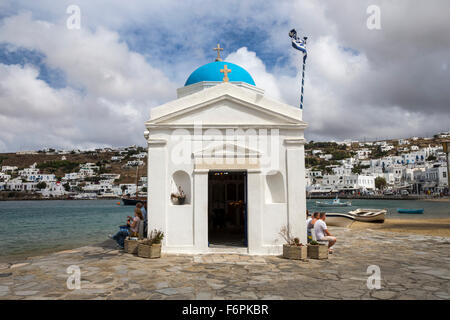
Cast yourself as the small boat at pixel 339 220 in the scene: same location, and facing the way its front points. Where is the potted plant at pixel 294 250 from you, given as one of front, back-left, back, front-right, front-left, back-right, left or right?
right

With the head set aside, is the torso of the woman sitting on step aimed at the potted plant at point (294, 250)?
no

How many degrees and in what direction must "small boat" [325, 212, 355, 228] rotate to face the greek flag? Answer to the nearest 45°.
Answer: approximately 90° to its right

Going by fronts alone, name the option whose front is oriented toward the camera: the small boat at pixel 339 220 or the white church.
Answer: the white church

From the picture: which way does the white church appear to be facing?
toward the camera

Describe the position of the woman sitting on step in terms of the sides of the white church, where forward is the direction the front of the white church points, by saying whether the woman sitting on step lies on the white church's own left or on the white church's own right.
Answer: on the white church's own right

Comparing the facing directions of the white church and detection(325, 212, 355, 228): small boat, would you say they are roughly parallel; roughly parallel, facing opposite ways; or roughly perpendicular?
roughly perpendicular

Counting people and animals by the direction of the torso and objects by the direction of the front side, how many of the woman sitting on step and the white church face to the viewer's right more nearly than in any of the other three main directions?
0

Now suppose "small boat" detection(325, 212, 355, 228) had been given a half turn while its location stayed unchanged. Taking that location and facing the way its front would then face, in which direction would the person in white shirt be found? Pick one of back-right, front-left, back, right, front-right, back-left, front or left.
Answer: left

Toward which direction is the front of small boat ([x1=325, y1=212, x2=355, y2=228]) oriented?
to the viewer's right

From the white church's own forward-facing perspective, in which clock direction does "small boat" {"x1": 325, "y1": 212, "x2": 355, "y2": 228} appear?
The small boat is roughly at 7 o'clock from the white church.
